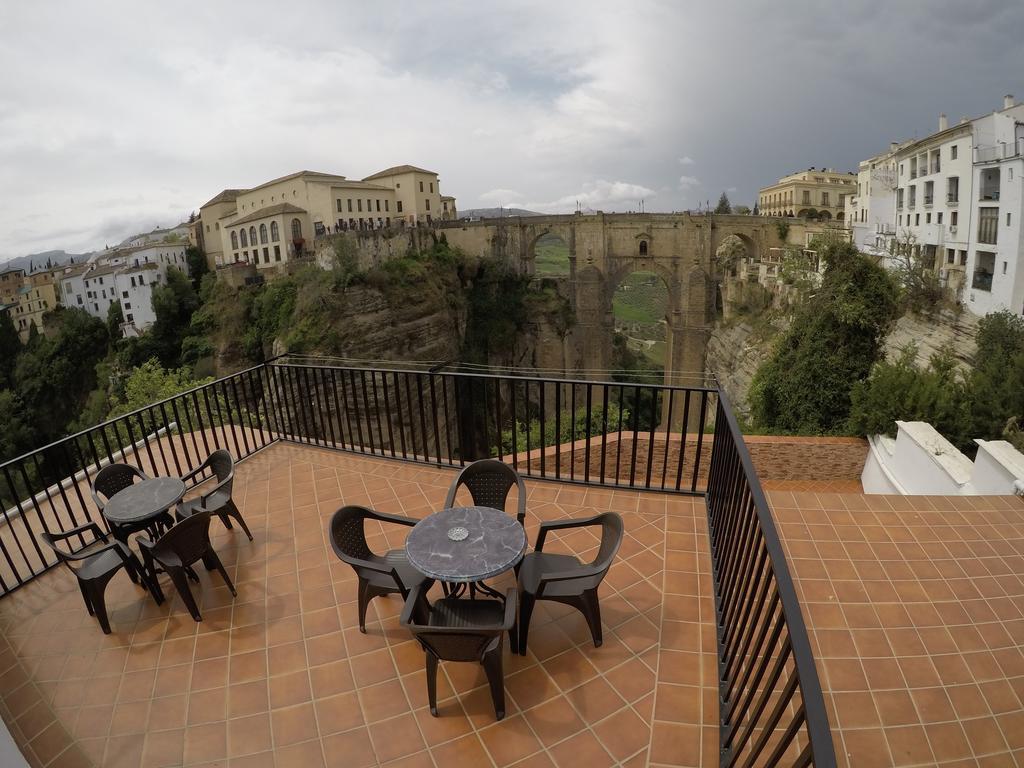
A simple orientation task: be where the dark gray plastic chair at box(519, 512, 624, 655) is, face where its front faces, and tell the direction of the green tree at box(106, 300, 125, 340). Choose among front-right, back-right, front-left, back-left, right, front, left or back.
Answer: front-right

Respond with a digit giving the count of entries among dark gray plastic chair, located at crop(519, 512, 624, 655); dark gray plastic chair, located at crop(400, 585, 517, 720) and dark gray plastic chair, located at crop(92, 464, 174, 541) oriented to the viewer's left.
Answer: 1

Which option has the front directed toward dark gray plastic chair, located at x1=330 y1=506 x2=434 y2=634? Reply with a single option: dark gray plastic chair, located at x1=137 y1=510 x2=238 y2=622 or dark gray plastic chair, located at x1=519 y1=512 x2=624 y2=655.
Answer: dark gray plastic chair, located at x1=519 y1=512 x2=624 y2=655

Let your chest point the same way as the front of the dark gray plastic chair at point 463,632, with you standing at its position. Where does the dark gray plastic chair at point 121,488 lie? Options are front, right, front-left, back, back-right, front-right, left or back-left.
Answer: front-left

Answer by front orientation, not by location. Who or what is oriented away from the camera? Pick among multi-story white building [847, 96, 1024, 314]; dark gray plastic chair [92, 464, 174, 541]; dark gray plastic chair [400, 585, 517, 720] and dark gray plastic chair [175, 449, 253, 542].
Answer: dark gray plastic chair [400, 585, 517, 720]

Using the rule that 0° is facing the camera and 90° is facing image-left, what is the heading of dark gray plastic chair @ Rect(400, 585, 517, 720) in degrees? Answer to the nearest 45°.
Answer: approximately 180°

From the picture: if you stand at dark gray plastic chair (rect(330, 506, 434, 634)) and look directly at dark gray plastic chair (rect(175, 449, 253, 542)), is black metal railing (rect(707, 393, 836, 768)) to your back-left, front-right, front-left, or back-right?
back-right

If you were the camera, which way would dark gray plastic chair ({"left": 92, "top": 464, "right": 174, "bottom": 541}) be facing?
facing the viewer and to the right of the viewer

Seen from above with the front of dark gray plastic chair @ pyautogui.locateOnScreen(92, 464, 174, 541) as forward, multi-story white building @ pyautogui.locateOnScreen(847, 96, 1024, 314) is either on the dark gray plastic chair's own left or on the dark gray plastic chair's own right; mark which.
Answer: on the dark gray plastic chair's own left

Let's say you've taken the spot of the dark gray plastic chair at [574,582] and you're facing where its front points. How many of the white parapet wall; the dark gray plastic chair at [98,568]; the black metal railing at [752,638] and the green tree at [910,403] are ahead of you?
1

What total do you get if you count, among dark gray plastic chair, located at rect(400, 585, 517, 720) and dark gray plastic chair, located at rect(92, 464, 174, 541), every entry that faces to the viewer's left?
0

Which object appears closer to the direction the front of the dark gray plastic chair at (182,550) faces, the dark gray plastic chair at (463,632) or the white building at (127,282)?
the white building
